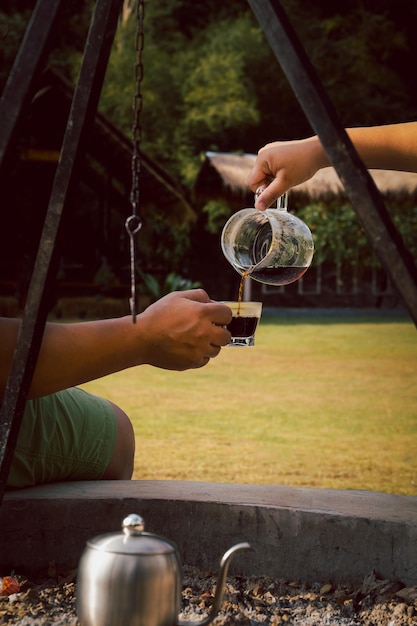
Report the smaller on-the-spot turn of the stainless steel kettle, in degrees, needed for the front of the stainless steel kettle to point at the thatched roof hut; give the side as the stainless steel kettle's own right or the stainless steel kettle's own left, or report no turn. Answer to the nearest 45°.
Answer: approximately 90° to the stainless steel kettle's own left

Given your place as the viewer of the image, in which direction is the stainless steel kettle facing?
facing to the right of the viewer
